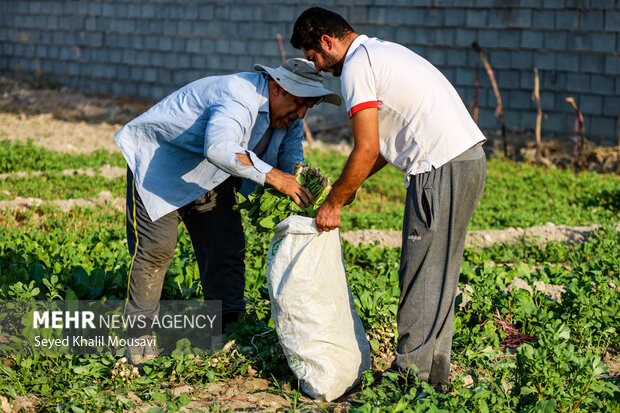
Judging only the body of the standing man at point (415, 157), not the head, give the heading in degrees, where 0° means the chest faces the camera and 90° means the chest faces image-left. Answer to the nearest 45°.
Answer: approximately 90°

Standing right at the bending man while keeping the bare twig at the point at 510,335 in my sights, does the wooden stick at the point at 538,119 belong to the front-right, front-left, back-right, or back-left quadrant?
front-left

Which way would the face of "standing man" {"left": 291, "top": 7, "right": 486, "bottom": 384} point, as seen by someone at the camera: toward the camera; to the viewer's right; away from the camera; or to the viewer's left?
to the viewer's left

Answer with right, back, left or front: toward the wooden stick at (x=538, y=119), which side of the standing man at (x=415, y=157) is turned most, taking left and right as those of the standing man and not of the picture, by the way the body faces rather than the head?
right

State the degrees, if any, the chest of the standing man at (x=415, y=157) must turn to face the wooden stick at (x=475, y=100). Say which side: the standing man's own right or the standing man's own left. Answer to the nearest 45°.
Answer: approximately 90° to the standing man's own right

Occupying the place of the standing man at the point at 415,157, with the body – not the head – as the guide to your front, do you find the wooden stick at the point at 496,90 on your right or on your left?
on your right

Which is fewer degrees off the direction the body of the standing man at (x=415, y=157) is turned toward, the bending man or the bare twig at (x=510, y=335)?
the bending man

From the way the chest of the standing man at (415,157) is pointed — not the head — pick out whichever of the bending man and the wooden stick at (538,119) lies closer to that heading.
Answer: the bending man

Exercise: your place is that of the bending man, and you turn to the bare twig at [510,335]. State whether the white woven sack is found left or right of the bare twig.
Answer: right

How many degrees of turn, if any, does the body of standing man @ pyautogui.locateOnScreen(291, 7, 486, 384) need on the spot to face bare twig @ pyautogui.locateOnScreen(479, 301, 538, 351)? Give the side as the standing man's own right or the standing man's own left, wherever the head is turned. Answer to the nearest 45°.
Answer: approximately 135° to the standing man's own right
